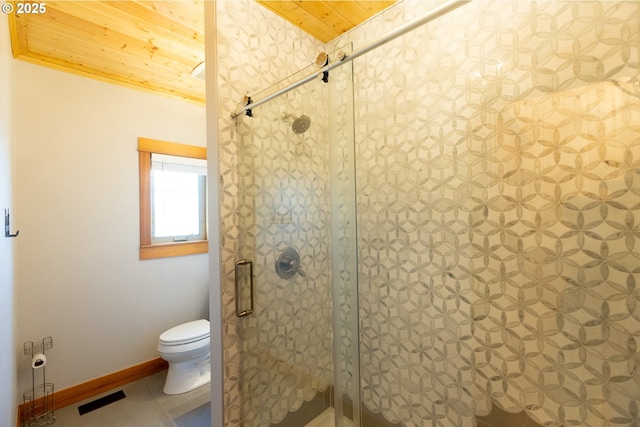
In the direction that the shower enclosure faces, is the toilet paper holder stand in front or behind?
in front

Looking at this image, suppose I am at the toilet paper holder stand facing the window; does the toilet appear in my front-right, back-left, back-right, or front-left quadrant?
front-right

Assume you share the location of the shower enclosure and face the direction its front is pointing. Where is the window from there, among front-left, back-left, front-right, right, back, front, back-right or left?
front-right

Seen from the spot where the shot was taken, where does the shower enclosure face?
facing the viewer and to the left of the viewer

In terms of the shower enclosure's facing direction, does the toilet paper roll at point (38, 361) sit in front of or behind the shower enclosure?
in front

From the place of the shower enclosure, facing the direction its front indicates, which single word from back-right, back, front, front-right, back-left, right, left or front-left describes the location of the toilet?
front-right
